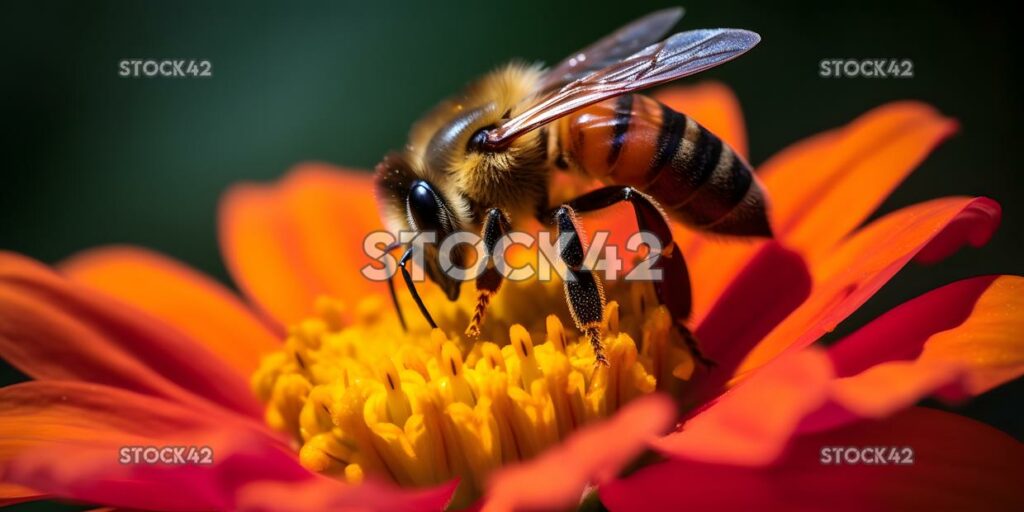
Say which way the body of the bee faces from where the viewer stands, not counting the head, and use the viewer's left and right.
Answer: facing to the left of the viewer
